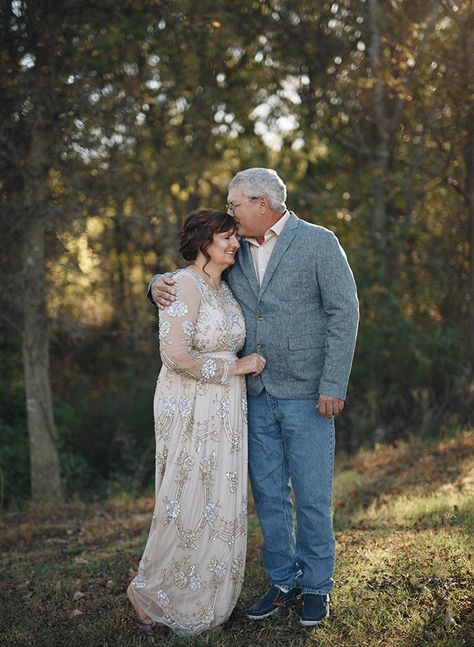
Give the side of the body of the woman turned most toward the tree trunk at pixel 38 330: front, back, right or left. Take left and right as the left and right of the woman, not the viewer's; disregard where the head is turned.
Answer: back

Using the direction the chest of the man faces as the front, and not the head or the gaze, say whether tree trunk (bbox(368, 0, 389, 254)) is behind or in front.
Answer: behind

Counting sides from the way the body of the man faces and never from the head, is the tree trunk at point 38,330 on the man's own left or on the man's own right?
on the man's own right

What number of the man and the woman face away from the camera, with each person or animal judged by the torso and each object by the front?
0

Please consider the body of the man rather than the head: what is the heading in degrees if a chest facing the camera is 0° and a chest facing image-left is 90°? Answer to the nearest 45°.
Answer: approximately 45°

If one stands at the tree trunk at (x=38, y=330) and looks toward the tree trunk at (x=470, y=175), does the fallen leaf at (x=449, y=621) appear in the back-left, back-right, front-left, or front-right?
front-right

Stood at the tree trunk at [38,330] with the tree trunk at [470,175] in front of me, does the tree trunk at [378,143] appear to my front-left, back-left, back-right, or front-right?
front-left

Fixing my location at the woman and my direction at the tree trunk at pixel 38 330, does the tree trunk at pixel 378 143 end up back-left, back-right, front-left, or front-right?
front-right

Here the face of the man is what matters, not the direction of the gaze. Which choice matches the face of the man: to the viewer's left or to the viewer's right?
to the viewer's left

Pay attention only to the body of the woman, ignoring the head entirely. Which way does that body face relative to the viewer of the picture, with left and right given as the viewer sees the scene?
facing the viewer and to the right of the viewer
